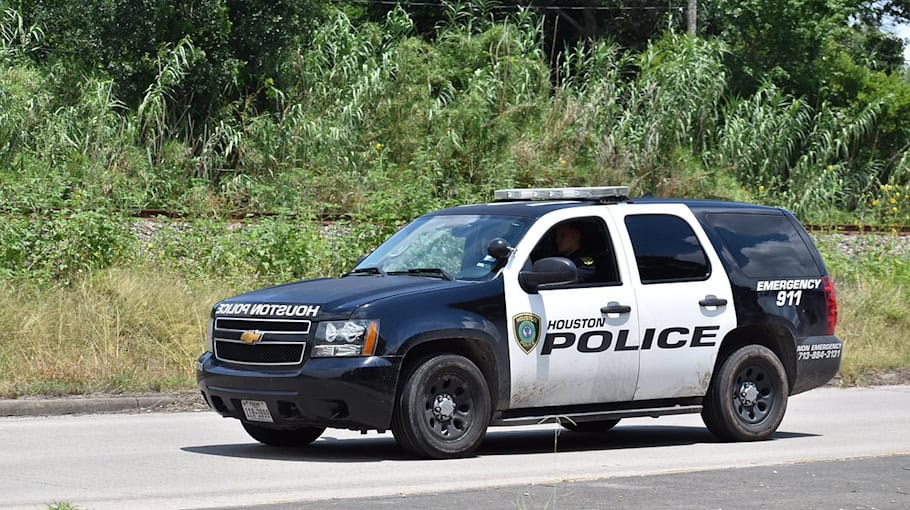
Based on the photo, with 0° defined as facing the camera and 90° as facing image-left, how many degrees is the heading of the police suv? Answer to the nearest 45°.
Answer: approximately 45°

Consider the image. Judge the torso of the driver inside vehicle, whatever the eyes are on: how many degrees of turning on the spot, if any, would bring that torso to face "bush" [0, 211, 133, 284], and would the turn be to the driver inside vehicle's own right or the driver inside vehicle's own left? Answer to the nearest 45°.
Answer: approximately 90° to the driver inside vehicle's own right

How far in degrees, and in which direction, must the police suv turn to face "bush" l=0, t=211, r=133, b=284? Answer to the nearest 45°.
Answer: approximately 90° to its right

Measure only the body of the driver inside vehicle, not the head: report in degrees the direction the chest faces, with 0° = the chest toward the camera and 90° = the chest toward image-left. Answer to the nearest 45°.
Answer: approximately 45°
